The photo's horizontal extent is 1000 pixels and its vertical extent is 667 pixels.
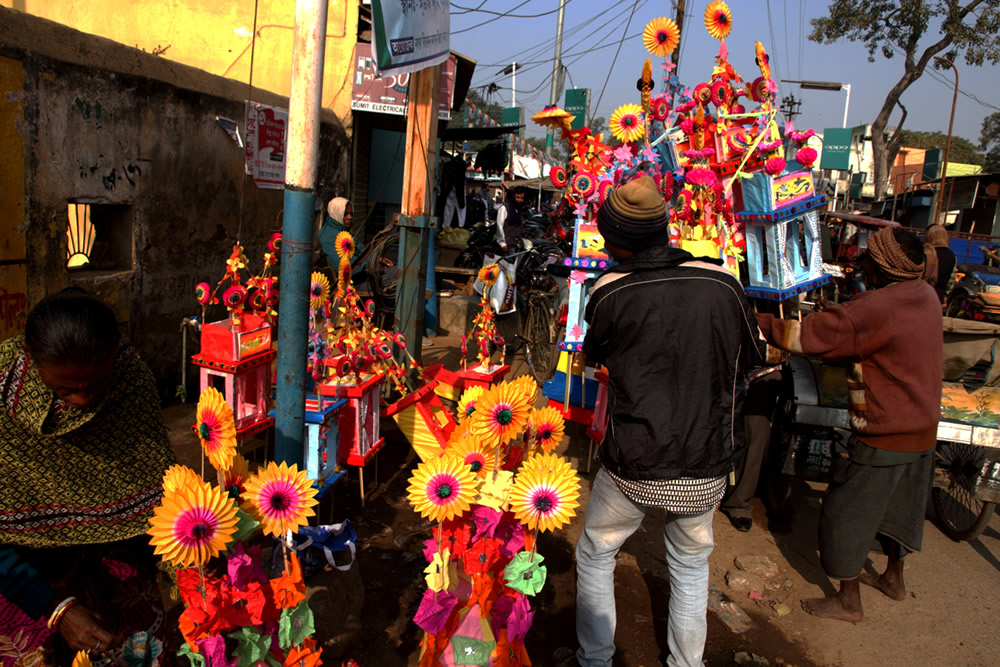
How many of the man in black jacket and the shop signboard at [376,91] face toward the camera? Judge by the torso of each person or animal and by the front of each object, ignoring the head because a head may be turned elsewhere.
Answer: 1

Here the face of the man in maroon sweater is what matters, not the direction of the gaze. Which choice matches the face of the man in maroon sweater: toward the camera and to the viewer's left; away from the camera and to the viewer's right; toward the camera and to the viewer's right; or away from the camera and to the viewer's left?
away from the camera and to the viewer's left

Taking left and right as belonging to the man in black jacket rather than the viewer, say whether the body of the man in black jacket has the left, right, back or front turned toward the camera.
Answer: back

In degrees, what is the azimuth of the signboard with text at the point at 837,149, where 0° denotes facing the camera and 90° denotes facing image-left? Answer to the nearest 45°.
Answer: approximately 0°

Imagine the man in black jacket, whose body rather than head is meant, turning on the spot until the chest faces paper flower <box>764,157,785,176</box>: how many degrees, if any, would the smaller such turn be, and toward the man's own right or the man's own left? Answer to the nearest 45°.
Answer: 0° — they already face it

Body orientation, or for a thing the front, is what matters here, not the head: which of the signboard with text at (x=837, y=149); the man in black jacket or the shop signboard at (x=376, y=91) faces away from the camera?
the man in black jacket

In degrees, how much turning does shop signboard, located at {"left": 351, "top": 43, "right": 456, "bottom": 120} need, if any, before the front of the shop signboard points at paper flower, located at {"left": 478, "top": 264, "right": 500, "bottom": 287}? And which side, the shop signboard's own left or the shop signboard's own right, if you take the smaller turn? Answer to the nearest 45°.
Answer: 0° — it already faces it

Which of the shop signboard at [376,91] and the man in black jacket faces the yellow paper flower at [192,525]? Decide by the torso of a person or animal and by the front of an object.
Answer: the shop signboard

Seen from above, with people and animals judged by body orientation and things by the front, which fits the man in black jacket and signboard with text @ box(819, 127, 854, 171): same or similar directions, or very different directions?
very different directions

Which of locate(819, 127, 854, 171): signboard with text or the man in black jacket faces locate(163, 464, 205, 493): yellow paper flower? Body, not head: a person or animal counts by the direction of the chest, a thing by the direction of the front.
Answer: the signboard with text

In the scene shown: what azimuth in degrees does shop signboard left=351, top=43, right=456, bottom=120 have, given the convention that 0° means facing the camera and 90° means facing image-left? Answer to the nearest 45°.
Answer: approximately 0°

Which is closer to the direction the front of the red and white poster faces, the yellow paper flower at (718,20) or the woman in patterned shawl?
the yellow paper flower
